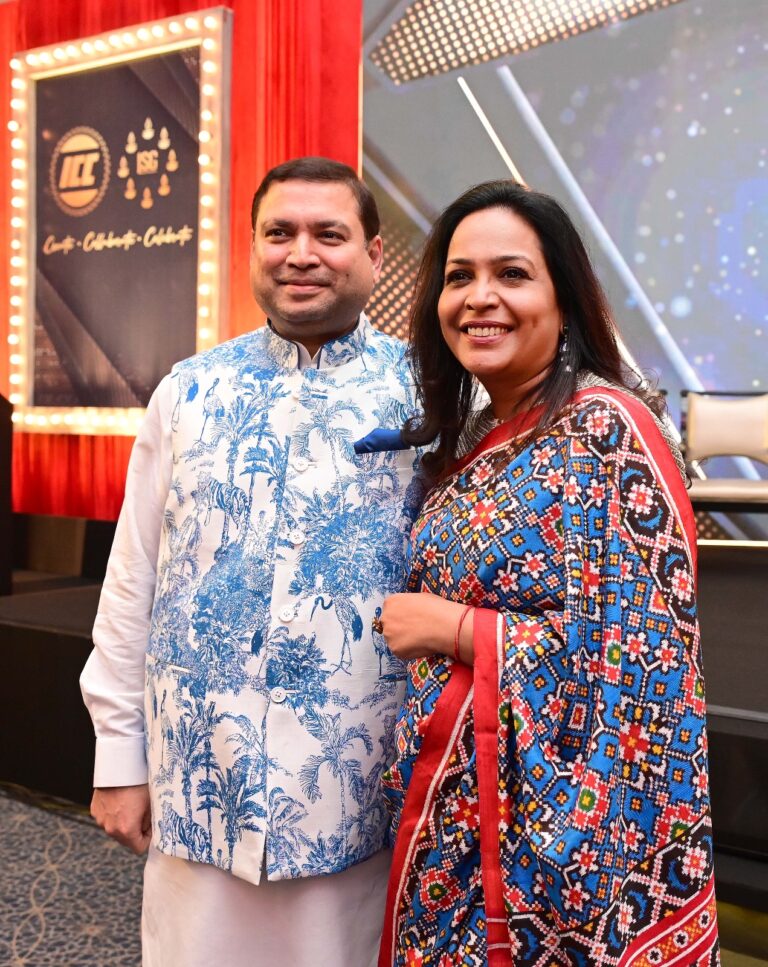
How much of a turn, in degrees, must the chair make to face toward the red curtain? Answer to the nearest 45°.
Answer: approximately 90° to its right

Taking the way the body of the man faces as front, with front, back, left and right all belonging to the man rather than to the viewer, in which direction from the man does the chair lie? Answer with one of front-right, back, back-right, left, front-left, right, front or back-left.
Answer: back-left

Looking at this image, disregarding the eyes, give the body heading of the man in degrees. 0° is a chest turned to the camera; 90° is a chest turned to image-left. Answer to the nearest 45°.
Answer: approximately 0°

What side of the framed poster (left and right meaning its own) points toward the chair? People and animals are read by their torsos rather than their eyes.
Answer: left

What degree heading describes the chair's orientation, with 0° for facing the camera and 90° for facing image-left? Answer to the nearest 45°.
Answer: approximately 0°

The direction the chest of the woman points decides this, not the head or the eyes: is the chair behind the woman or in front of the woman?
behind

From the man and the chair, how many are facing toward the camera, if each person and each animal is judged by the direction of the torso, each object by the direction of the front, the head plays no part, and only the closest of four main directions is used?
2

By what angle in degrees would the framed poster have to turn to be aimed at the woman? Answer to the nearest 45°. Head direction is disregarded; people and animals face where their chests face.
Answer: approximately 45° to its left
